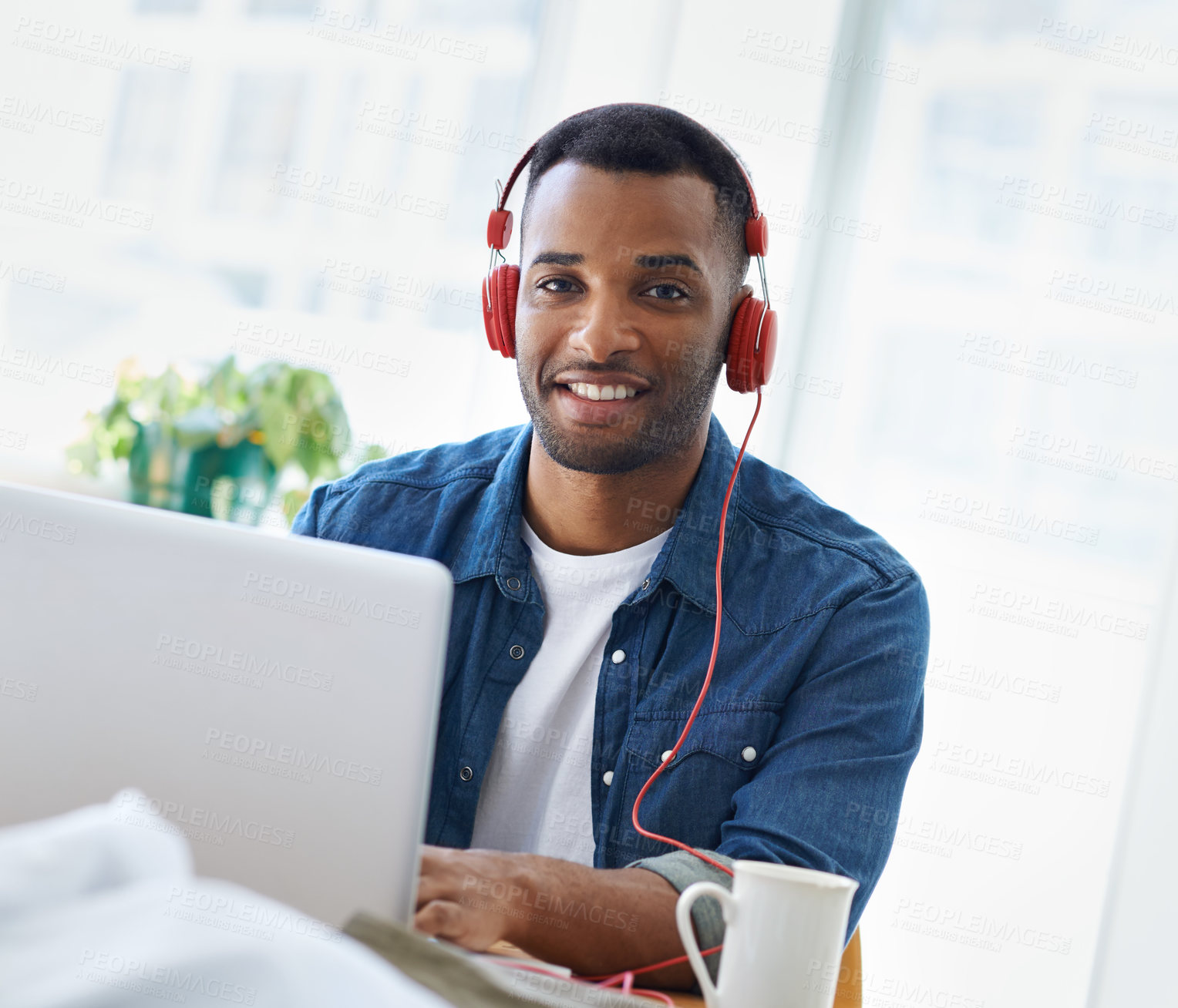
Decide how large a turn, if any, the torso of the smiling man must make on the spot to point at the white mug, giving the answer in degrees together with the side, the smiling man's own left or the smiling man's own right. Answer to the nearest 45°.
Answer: approximately 45° to the smiling man's own left

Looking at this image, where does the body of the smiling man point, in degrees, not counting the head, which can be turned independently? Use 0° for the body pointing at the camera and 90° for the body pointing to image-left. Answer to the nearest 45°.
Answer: approximately 45°

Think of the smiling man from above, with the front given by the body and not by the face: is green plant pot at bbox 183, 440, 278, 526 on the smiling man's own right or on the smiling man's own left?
on the smiling man's own right

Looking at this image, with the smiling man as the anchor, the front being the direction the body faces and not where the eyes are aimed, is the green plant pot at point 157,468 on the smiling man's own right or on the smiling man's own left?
on the smiling man's own right

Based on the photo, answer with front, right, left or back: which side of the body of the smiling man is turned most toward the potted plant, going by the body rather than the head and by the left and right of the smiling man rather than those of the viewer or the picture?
right

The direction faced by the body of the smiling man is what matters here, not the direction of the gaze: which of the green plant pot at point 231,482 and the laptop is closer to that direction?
the laptop

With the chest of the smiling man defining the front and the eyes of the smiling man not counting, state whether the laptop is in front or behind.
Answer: in front
